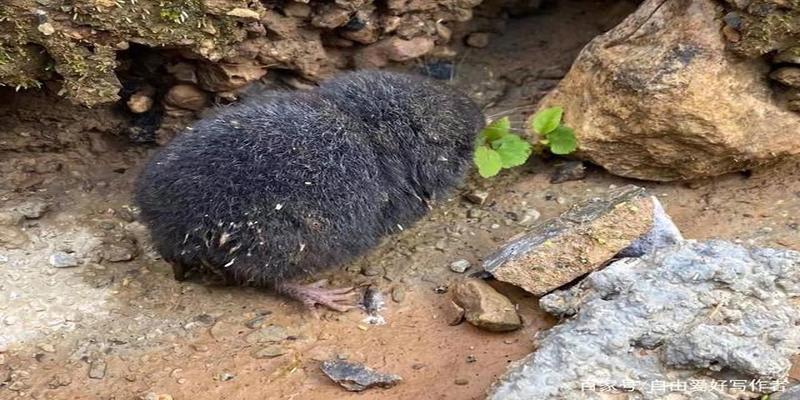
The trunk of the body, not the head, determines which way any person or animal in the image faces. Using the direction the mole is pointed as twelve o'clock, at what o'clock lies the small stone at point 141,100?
The small stone is roughly at 9 o'clock from the mole.

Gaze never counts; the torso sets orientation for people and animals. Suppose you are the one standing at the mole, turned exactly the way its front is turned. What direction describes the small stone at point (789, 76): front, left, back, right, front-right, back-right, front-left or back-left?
front-right

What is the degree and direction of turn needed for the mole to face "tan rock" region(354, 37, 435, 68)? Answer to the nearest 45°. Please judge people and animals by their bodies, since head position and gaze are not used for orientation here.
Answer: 0° — it already faces it

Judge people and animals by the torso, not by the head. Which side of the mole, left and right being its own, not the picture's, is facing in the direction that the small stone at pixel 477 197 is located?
front

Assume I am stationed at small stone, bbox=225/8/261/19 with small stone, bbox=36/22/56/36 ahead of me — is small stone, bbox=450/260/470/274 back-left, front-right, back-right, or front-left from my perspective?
back-left

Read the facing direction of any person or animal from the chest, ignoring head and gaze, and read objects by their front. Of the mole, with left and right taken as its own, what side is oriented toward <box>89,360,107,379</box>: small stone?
back

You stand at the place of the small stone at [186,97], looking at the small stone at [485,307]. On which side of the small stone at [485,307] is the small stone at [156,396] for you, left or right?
right

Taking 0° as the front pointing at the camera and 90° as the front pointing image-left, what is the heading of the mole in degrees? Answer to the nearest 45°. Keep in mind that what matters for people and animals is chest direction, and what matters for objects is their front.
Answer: approximately 225°

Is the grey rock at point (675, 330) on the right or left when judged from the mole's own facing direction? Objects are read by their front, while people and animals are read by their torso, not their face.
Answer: on its right
